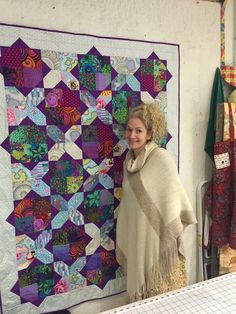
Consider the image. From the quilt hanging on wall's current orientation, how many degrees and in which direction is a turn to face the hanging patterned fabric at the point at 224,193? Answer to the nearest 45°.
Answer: approximately 45° to its left

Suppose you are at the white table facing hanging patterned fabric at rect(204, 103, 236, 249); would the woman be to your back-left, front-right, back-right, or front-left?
front-left

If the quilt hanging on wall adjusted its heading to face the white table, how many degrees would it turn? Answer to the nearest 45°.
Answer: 0° — it already faces it

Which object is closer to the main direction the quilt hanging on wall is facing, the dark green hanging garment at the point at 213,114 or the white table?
the white table

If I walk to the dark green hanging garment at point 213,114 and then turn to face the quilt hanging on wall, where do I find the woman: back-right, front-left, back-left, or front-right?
front-left

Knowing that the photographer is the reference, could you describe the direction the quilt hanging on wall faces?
facing the viewer and to the right of the viewer
